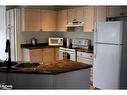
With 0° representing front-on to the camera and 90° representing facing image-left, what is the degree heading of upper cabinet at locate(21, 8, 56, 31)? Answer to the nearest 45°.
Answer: approximately 0°

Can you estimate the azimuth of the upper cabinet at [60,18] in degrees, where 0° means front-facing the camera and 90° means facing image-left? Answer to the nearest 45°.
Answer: approximately 45°

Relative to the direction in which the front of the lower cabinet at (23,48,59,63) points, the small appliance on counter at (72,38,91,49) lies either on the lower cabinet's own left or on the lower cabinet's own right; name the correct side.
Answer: on the lower cabinet's own left

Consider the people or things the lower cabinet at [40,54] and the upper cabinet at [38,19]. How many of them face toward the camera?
2

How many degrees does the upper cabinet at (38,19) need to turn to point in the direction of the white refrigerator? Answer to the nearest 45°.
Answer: approximately 45° to its left

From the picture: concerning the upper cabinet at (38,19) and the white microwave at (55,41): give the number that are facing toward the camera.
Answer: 2

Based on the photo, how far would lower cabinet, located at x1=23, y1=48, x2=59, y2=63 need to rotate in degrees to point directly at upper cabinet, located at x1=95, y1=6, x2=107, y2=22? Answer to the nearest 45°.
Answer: approximately 45° to its left
